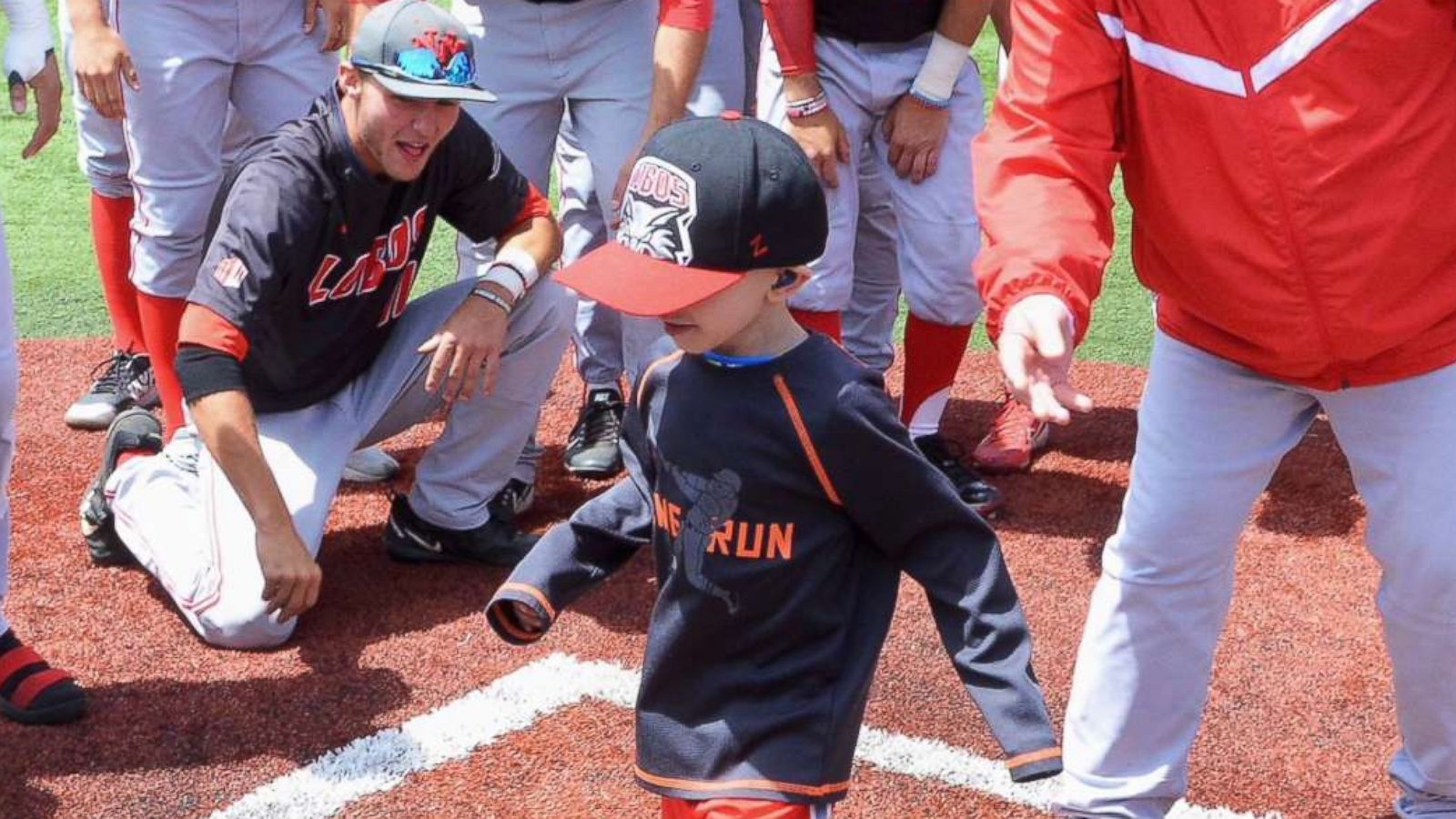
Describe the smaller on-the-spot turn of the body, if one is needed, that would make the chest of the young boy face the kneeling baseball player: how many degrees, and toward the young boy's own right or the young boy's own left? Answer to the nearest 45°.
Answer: approximately 90° to the young boy's own right

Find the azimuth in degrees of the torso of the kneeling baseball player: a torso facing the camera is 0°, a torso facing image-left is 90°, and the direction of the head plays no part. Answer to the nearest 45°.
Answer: approximately 315°

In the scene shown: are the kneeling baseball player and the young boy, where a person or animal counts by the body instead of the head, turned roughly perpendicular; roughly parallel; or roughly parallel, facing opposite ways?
roughly perpendicular

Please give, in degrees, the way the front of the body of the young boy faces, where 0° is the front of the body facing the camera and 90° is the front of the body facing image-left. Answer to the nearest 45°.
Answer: approximately 45°
